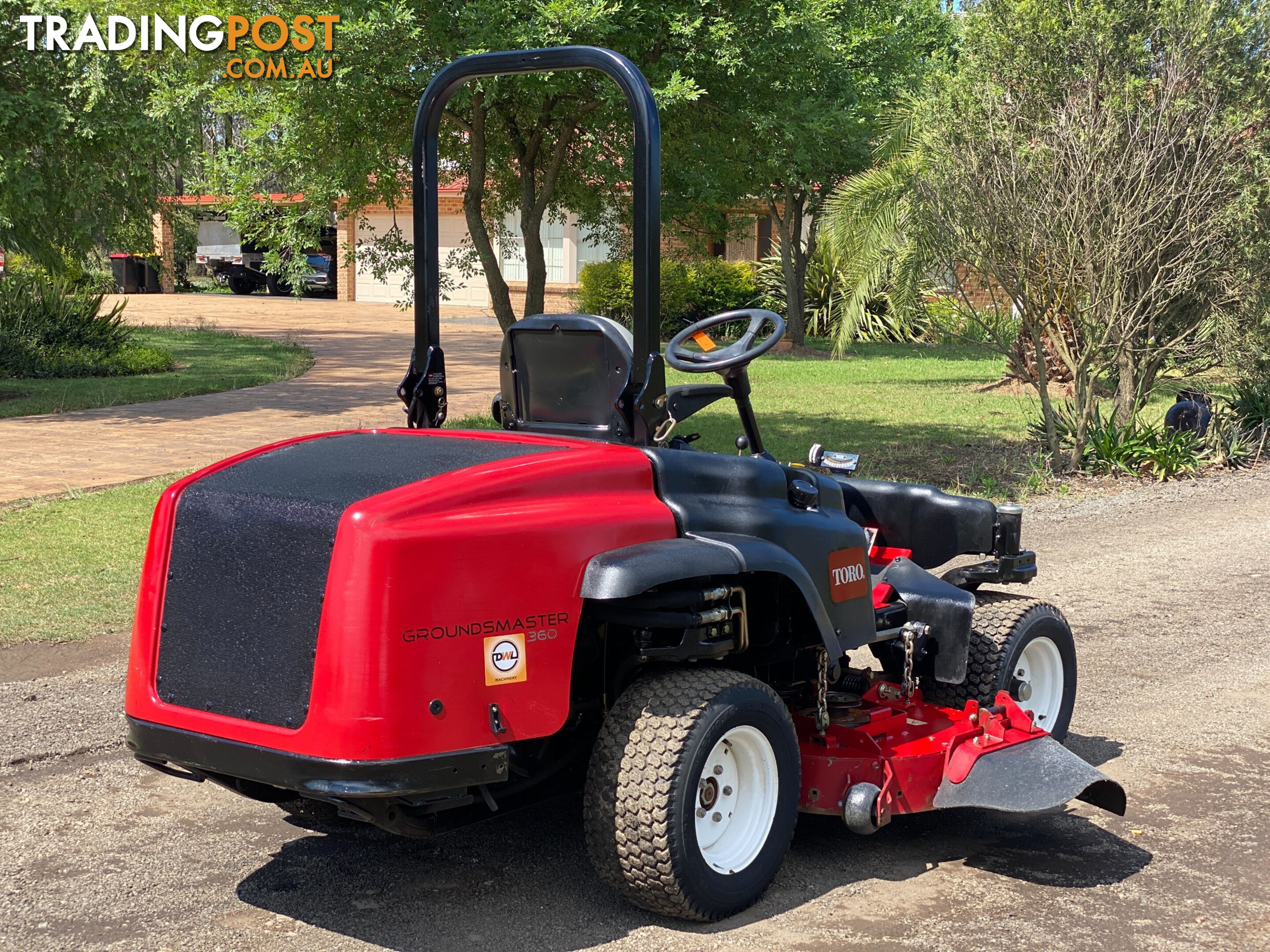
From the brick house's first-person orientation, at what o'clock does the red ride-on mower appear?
The red ride-on mower is roughly at 12 o'clock from the brick house.

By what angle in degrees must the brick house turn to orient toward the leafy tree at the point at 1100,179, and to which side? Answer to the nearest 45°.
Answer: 0° — it already faces it

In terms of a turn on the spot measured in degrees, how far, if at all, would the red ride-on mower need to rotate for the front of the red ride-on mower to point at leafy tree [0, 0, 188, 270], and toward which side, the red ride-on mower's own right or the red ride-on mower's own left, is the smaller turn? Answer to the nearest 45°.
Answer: approximately 90° to the red ride-on mower's own left

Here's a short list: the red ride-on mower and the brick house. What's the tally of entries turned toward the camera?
1

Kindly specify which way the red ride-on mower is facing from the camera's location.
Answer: facing away from the viewer and to the right of the viewer

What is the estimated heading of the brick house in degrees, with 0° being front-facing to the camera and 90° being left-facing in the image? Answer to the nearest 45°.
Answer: approximately 0°
